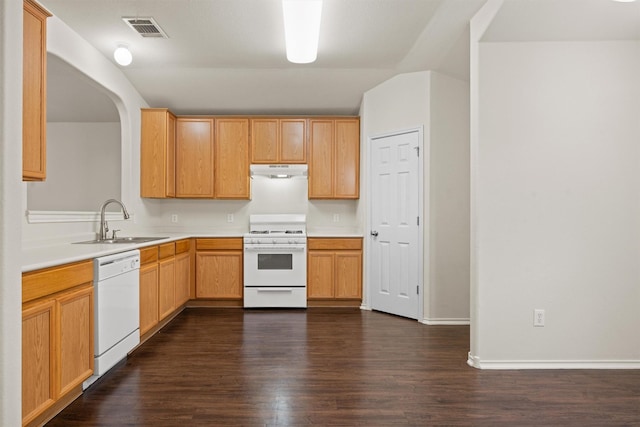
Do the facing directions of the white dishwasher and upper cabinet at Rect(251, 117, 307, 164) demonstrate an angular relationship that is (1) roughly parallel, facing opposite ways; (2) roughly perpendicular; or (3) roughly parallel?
roughly perpendicular

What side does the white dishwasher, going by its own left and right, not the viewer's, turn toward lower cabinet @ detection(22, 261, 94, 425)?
right

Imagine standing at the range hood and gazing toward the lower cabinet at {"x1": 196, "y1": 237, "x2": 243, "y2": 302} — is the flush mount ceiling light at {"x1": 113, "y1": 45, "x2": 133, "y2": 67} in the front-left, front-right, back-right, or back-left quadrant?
front-left

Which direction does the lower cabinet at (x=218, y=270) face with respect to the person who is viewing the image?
facing the viewer

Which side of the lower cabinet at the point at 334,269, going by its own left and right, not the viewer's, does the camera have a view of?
front

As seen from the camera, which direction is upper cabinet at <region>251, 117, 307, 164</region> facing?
toward the camera

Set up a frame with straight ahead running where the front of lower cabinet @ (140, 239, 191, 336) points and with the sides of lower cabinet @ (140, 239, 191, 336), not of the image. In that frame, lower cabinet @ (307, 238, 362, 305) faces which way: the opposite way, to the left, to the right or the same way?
to the right

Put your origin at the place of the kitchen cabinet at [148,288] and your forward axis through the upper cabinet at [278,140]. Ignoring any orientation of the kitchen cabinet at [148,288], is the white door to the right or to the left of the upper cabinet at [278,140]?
right

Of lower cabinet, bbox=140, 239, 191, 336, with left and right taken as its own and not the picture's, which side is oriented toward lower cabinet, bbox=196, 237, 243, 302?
left

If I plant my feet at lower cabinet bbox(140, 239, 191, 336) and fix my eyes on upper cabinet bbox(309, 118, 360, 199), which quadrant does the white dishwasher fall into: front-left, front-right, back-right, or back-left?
back-right

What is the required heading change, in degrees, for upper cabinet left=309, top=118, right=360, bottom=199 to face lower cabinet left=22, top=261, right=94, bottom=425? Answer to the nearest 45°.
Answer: approximately 45° to its right

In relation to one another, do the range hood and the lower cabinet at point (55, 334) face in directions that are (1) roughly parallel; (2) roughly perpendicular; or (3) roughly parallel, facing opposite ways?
roughly perpendicular

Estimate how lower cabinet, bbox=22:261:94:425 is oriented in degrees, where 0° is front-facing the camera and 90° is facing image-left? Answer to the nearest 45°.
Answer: approximately 315°
